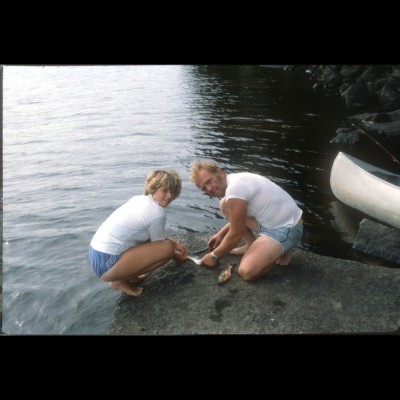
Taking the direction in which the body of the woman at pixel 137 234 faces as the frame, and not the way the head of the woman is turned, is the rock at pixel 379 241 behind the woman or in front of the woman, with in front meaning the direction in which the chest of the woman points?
in front

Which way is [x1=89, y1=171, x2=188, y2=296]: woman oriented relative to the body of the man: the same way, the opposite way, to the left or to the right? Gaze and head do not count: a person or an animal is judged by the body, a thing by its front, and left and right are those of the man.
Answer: the opposite way

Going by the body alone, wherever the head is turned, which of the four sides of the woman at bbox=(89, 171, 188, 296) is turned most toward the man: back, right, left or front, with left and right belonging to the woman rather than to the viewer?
front

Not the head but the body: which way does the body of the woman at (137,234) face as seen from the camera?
to the viewer's right

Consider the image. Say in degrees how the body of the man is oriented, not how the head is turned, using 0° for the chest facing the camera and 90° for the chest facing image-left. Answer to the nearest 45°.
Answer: approximately 90°

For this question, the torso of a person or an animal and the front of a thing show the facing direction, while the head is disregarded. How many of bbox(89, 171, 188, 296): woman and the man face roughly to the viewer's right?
1

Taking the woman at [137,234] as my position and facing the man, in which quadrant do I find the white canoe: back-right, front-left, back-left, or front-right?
front-left

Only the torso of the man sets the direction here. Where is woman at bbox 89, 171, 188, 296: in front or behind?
in front
